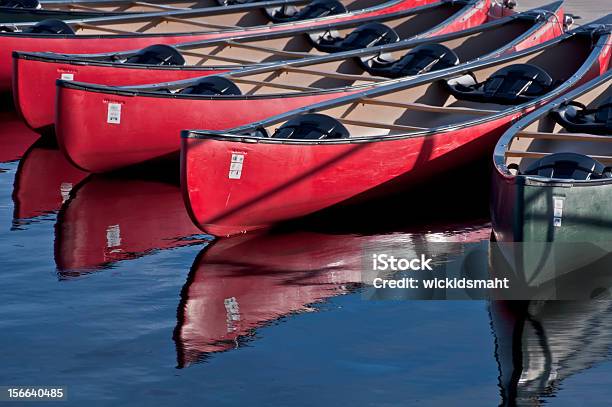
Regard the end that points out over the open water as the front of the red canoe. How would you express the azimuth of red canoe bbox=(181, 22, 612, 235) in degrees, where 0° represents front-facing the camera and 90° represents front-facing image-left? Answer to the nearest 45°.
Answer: approximately 45°

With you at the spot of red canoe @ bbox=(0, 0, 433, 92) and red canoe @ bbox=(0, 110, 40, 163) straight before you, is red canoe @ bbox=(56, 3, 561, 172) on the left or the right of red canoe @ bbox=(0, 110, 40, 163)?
left

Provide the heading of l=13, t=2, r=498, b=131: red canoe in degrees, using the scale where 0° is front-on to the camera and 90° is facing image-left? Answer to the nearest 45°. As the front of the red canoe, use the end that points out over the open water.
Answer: approximately 45°

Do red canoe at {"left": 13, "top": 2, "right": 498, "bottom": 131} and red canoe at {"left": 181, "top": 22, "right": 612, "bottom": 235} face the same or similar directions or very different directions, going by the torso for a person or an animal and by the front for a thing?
same or similar directions
